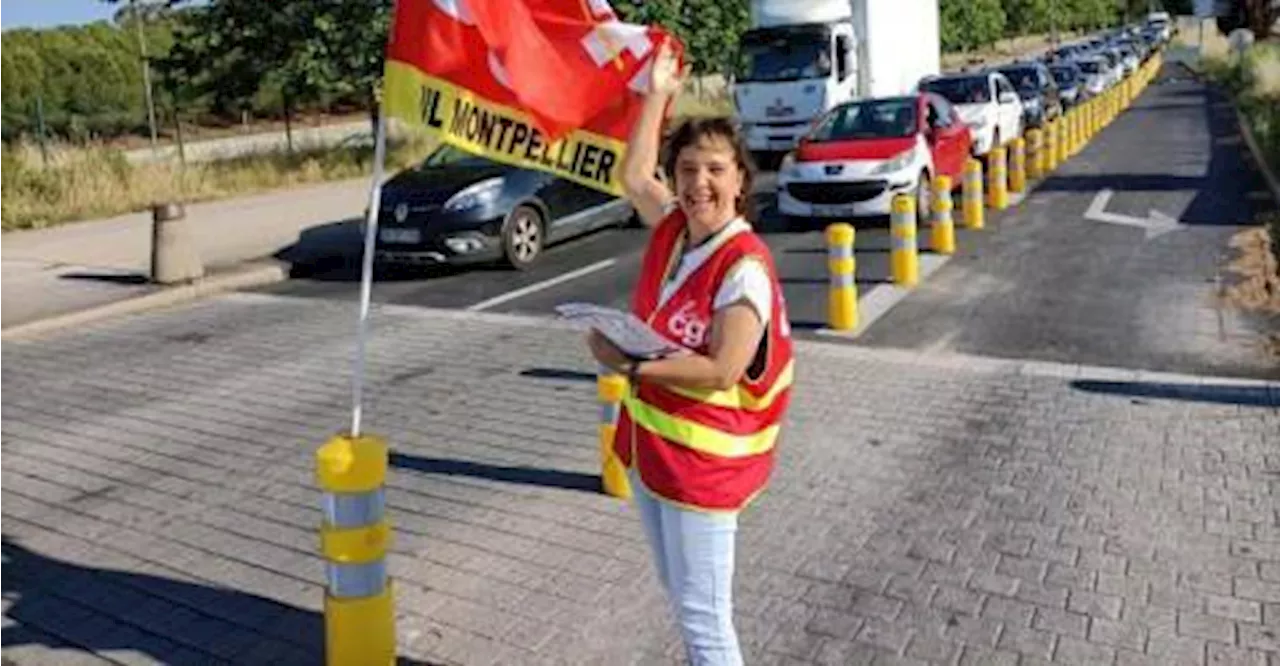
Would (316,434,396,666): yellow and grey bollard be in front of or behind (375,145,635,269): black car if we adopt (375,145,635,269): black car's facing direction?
in front

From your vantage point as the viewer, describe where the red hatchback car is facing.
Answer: facing the viewer and to the left of the viewer

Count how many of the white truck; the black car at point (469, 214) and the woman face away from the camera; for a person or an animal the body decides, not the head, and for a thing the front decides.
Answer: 0

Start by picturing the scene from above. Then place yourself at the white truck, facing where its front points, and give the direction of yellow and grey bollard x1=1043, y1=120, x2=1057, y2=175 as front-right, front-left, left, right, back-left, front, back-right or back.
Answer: left

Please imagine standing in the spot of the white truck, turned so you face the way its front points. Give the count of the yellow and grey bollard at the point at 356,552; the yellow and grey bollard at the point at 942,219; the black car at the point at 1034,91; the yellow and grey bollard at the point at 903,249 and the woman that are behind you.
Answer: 1

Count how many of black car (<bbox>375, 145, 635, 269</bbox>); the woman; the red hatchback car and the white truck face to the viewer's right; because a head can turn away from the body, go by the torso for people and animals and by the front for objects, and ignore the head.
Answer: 0

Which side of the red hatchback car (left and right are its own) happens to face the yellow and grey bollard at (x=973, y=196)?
left

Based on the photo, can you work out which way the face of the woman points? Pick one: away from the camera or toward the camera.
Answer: toward the camera

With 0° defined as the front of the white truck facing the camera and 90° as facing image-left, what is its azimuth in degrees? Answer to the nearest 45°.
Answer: approximately 45°

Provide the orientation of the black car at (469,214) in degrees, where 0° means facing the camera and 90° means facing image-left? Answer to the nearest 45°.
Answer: approximately 45°

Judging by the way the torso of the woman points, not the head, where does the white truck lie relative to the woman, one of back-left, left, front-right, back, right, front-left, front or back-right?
back-right

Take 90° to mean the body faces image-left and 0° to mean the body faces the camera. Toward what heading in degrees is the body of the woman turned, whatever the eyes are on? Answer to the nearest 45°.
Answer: approximately 45°

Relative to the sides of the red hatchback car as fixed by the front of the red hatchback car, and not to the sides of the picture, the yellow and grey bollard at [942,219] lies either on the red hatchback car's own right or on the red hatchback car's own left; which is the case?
on the red hatchback car's own left
